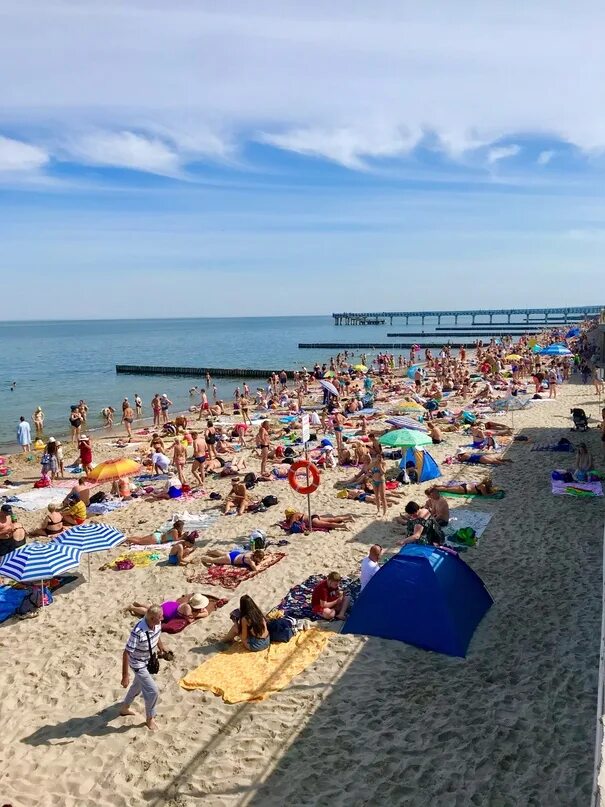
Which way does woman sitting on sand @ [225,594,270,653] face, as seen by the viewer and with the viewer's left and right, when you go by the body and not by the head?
facing away from the viewer and to the left of the viewer

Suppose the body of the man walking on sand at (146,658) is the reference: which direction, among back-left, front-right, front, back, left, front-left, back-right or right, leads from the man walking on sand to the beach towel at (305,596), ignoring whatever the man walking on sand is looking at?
left

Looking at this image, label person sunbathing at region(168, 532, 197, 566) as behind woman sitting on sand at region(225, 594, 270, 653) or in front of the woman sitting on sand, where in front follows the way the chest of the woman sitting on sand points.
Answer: in front

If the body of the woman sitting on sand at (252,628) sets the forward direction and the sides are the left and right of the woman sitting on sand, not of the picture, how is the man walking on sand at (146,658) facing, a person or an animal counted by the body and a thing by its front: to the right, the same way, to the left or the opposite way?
the opposite way

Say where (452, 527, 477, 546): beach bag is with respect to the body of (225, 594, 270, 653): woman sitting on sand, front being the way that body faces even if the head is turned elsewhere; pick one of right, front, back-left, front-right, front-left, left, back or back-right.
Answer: right

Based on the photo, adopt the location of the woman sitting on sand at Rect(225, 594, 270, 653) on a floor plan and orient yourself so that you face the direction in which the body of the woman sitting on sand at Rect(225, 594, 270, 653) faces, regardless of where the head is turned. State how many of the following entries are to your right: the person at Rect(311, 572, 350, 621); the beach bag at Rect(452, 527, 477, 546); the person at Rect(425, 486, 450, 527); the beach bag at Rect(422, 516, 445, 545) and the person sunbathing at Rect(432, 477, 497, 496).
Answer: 5

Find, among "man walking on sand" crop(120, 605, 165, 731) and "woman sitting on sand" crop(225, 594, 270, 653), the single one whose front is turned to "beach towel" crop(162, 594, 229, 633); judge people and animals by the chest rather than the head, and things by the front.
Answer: the woman sitting on sand

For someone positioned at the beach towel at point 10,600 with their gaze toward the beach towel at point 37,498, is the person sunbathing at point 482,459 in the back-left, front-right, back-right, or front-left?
front-right

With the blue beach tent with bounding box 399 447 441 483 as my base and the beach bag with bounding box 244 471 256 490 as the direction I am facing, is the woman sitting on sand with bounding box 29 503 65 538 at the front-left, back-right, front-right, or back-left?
front-left

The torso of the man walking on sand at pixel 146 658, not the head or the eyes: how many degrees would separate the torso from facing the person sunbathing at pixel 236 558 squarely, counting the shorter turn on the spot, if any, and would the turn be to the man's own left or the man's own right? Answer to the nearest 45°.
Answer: approximately 135° to the man's own left

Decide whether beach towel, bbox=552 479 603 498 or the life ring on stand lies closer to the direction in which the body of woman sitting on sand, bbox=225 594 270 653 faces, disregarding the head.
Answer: the life ring on stand

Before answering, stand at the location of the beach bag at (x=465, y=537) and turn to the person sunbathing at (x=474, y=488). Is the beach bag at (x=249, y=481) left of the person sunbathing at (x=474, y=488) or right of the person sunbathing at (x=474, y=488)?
left

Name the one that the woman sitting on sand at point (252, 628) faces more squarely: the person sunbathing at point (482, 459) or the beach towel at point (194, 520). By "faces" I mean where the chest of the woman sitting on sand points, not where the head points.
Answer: the beach towel

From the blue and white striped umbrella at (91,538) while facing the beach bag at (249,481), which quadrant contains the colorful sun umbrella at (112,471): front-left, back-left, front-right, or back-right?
front-left
